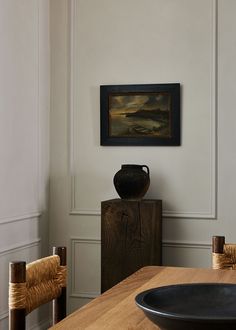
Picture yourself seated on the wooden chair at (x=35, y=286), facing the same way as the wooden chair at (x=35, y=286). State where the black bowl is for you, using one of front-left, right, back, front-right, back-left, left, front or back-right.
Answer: front

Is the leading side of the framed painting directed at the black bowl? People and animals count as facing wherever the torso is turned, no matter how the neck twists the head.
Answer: yes

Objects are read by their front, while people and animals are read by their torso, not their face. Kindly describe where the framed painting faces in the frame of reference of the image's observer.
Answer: facing the viewer

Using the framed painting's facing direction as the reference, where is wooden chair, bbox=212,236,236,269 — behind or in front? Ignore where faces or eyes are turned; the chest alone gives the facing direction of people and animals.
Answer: in front

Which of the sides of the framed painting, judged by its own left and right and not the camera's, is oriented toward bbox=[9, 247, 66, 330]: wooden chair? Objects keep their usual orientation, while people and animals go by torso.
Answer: front

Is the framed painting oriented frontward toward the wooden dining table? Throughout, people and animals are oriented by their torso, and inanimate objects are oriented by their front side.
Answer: yes
